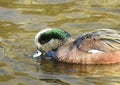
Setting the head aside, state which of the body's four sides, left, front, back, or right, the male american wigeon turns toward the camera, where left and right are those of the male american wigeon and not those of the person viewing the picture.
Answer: left
